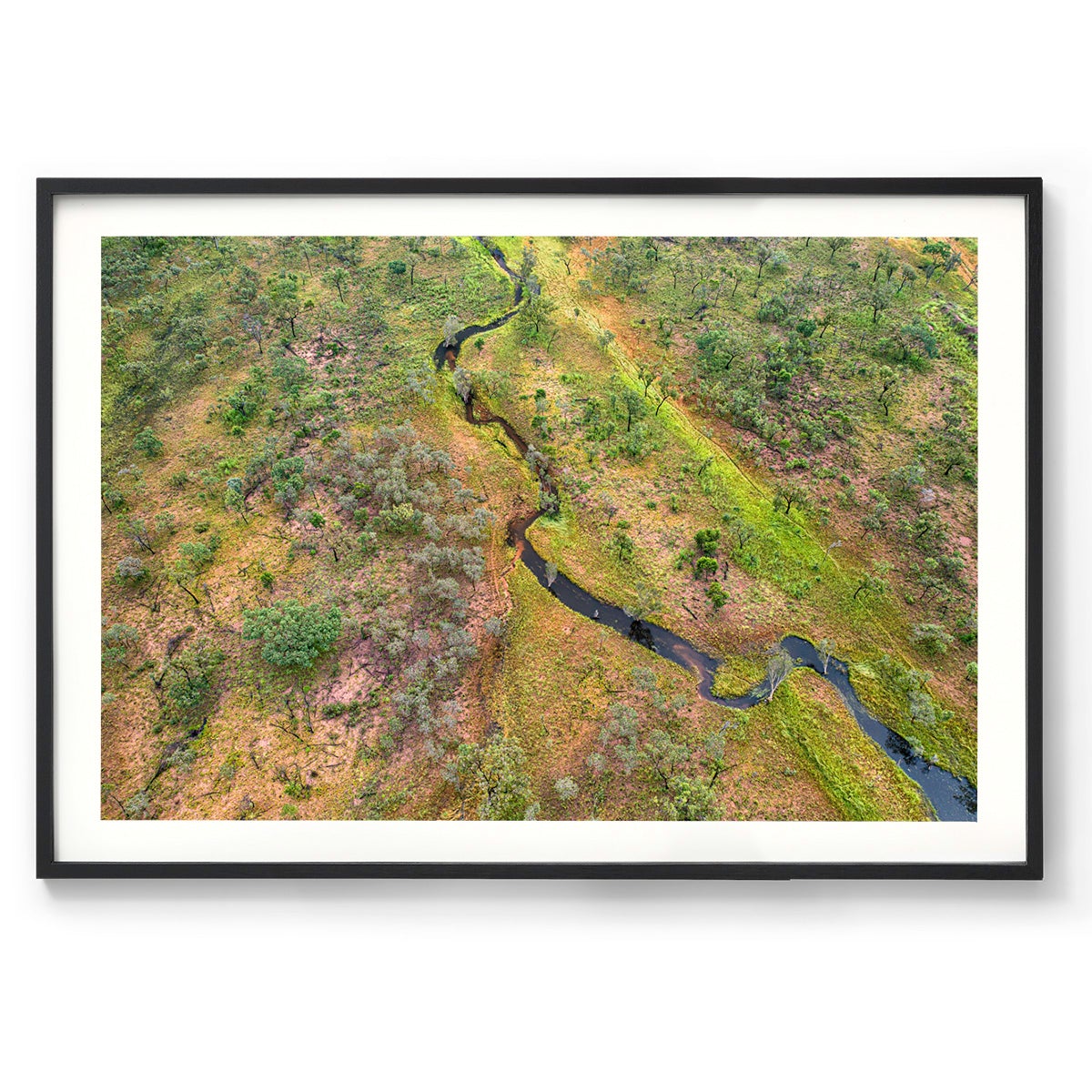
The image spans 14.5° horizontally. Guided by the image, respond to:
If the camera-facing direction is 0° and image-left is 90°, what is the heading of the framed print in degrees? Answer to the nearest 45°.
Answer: approximately 0°
